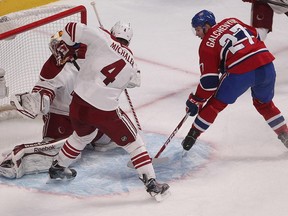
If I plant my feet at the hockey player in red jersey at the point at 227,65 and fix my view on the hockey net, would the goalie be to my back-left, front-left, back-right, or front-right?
front-left

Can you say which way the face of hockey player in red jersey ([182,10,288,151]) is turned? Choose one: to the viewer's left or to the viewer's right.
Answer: to the viewer's left

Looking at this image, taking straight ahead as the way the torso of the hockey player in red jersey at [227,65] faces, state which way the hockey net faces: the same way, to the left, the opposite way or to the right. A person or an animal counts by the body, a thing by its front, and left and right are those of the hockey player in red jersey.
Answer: the opposite way

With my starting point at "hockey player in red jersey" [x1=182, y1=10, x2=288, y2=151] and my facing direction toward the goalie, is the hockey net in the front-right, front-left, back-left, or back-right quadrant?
front-right

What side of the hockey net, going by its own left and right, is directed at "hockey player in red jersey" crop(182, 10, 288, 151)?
front

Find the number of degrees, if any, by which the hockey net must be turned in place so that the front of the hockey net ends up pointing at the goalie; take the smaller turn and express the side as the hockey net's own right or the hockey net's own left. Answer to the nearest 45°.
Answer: approximately 45° to the hockey net's own right

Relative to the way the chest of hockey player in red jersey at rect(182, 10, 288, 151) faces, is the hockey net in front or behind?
in front

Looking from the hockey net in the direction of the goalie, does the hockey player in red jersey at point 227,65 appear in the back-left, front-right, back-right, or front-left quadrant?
front-left

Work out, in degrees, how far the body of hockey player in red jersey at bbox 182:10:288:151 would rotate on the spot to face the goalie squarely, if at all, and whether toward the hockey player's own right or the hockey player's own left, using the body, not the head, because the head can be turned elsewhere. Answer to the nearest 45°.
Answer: approximately 45° to the hockey player's own left

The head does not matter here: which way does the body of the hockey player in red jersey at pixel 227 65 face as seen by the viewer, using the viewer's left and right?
facing away from the viewer and to the left of the viewer
